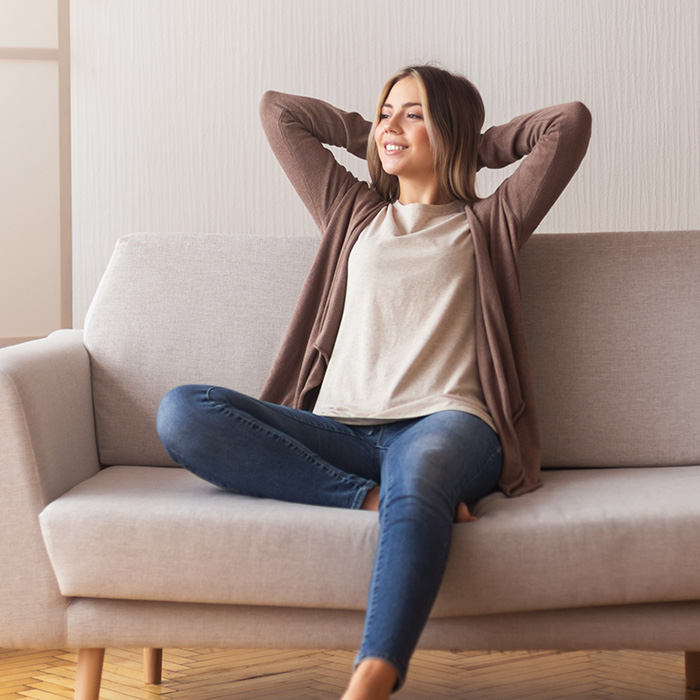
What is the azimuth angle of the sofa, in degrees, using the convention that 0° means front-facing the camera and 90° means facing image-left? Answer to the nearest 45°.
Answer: approximately 0°
